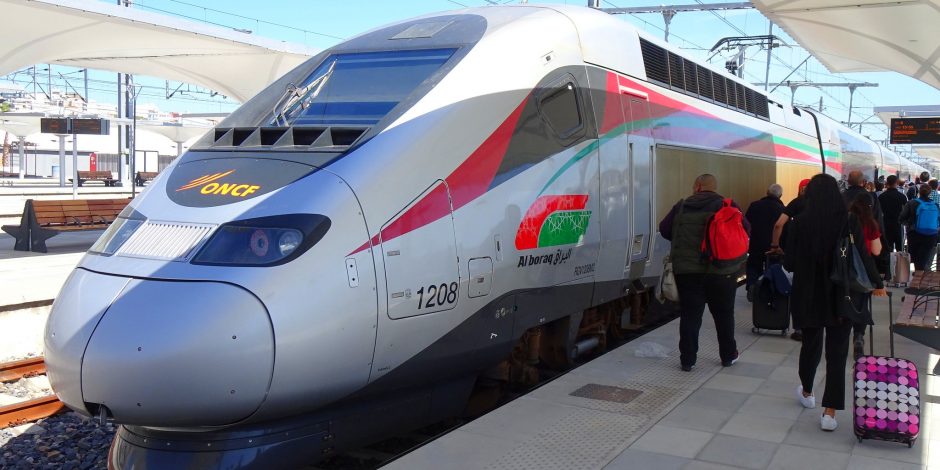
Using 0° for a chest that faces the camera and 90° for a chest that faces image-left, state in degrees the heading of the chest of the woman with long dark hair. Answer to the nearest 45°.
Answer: approximately 180°

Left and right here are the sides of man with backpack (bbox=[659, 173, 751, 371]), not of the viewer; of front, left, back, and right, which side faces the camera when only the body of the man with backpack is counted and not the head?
back

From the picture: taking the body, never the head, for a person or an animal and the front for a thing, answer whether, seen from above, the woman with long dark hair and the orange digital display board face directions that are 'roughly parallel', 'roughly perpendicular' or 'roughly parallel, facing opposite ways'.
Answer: roughly parallel, facing opposite ways

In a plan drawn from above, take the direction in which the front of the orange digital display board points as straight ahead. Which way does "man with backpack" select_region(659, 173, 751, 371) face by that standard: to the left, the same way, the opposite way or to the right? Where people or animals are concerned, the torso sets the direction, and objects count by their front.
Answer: the opposite way

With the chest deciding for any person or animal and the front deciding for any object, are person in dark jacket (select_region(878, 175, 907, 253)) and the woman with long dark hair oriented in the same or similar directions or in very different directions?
same or similar directions

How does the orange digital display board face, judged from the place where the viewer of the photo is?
facing the viewer

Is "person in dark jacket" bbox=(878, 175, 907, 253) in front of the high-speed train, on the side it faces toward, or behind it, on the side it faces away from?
behind

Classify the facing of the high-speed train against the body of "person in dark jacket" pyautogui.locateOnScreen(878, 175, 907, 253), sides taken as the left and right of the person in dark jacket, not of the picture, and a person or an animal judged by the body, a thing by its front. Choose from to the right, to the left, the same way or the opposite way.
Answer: the opposite way

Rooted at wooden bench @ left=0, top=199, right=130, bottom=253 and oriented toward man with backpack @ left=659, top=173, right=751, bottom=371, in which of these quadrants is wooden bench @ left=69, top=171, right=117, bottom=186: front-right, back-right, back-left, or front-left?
back-left

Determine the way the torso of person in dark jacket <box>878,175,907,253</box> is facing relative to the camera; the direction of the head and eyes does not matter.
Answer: away from the camera

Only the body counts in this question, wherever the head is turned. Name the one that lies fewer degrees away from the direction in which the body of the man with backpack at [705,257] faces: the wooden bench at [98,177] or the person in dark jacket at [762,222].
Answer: the person in dark jacket

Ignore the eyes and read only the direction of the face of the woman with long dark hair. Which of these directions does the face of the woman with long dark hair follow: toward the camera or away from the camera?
away from the camera

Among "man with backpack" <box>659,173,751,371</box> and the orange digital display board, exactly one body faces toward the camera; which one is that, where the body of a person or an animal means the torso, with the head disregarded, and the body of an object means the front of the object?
the orange digital display board

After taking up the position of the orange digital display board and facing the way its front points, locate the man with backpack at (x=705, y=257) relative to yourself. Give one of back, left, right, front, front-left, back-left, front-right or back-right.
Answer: front

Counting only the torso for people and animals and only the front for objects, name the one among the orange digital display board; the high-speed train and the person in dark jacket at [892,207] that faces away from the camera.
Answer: the person in dark jacket

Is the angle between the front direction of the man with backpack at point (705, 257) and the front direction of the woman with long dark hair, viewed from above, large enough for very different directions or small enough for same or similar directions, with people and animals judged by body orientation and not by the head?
same or similar directions
